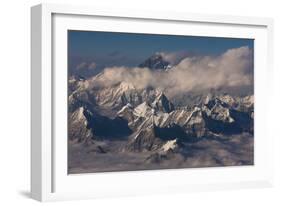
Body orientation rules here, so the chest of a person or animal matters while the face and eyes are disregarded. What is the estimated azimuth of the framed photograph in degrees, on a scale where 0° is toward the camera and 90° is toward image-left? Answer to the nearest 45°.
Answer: approximately 315°
